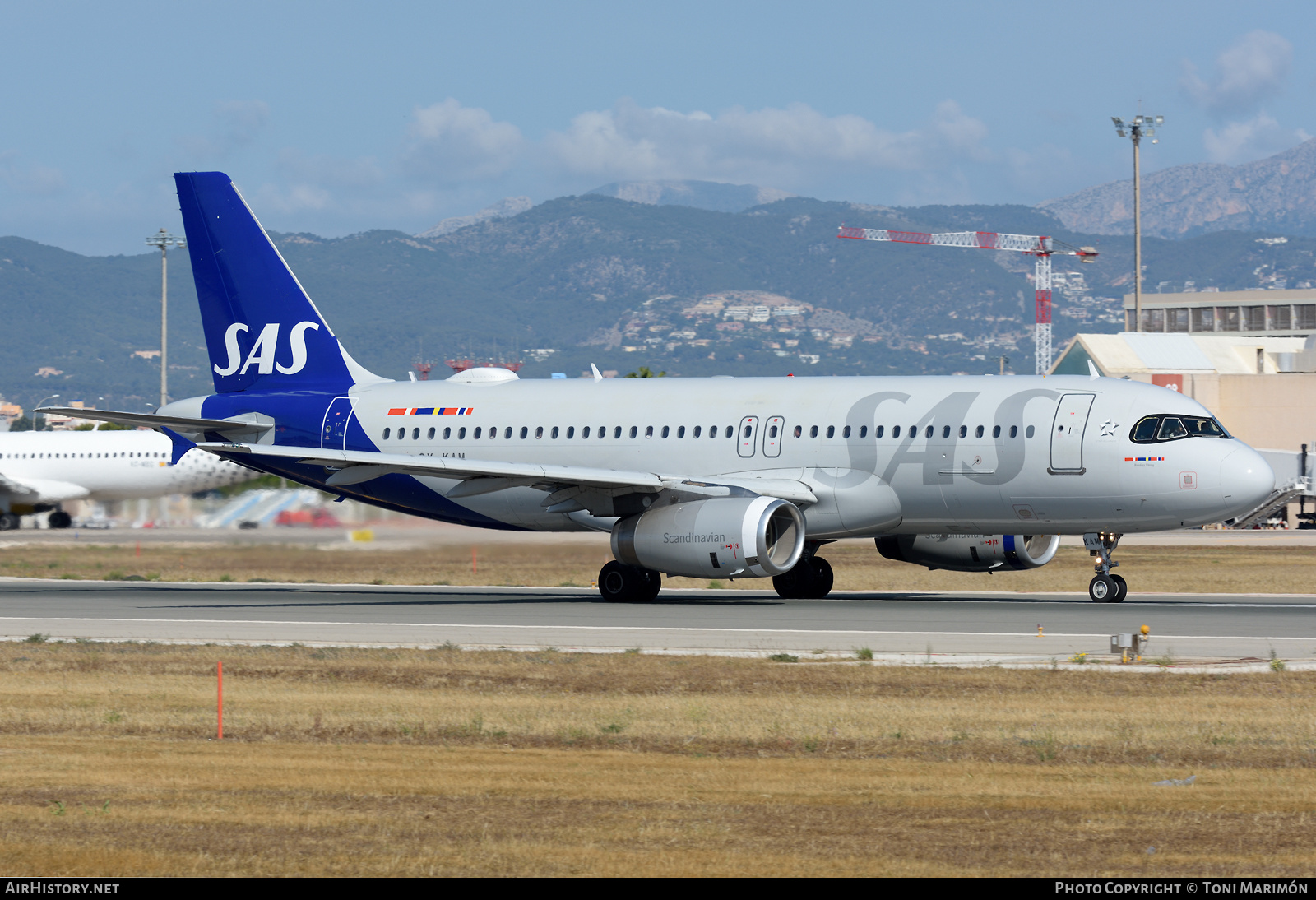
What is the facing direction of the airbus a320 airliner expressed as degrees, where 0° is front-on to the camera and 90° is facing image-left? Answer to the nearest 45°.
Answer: approximately 315°
